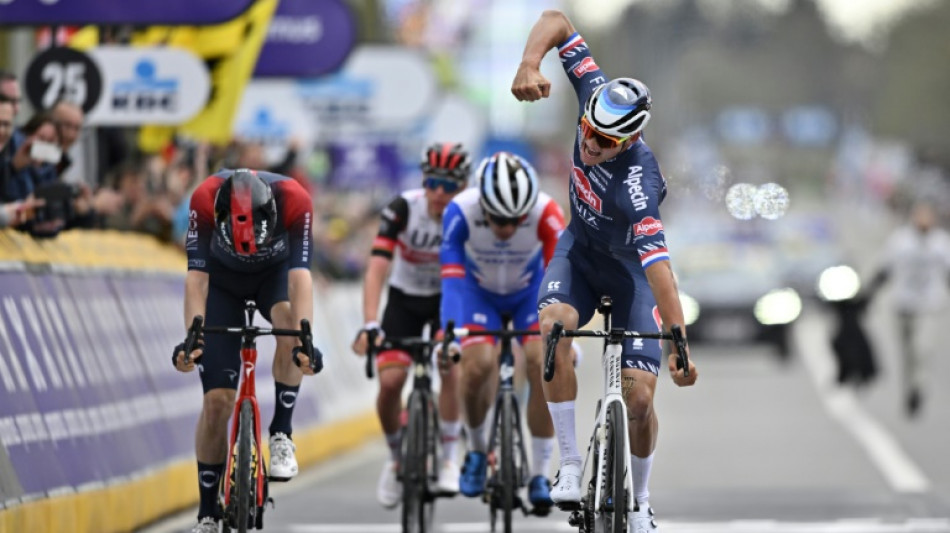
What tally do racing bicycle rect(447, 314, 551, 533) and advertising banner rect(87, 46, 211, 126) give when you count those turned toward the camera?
2

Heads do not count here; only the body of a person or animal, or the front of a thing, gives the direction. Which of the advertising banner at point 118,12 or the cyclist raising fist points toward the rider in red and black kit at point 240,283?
the advertising banner

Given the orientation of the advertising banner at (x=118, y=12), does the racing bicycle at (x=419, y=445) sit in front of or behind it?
in front

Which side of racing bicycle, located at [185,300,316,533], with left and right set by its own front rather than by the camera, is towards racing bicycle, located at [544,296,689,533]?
left

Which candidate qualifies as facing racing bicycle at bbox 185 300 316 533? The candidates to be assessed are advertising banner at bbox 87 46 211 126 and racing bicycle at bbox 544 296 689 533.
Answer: the advertising banner

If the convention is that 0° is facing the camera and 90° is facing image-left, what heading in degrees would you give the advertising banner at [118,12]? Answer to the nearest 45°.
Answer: approximately 0°

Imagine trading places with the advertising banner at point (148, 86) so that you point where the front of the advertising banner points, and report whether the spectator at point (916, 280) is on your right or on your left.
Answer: on your left
